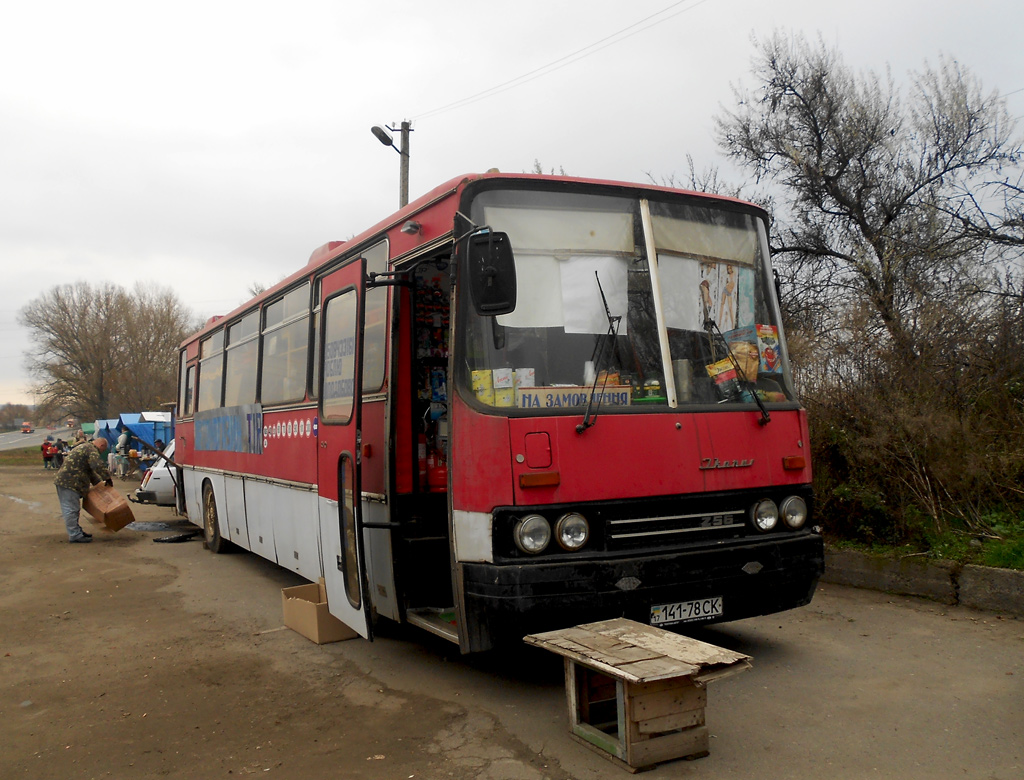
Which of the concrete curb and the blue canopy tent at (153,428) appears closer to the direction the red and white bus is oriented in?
the concrete curb

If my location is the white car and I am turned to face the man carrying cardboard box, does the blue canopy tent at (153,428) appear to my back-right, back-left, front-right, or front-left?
back-right

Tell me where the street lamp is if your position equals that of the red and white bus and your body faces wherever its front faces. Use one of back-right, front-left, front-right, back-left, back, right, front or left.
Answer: back-left

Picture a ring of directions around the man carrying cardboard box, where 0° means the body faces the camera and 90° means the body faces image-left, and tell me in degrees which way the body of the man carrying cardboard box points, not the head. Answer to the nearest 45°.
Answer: approximately 270°

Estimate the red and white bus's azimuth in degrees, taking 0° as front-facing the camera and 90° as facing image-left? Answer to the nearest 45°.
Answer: approximately 315°

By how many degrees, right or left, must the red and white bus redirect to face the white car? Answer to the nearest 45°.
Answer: approximately 180°

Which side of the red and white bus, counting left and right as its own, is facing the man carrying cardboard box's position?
back
